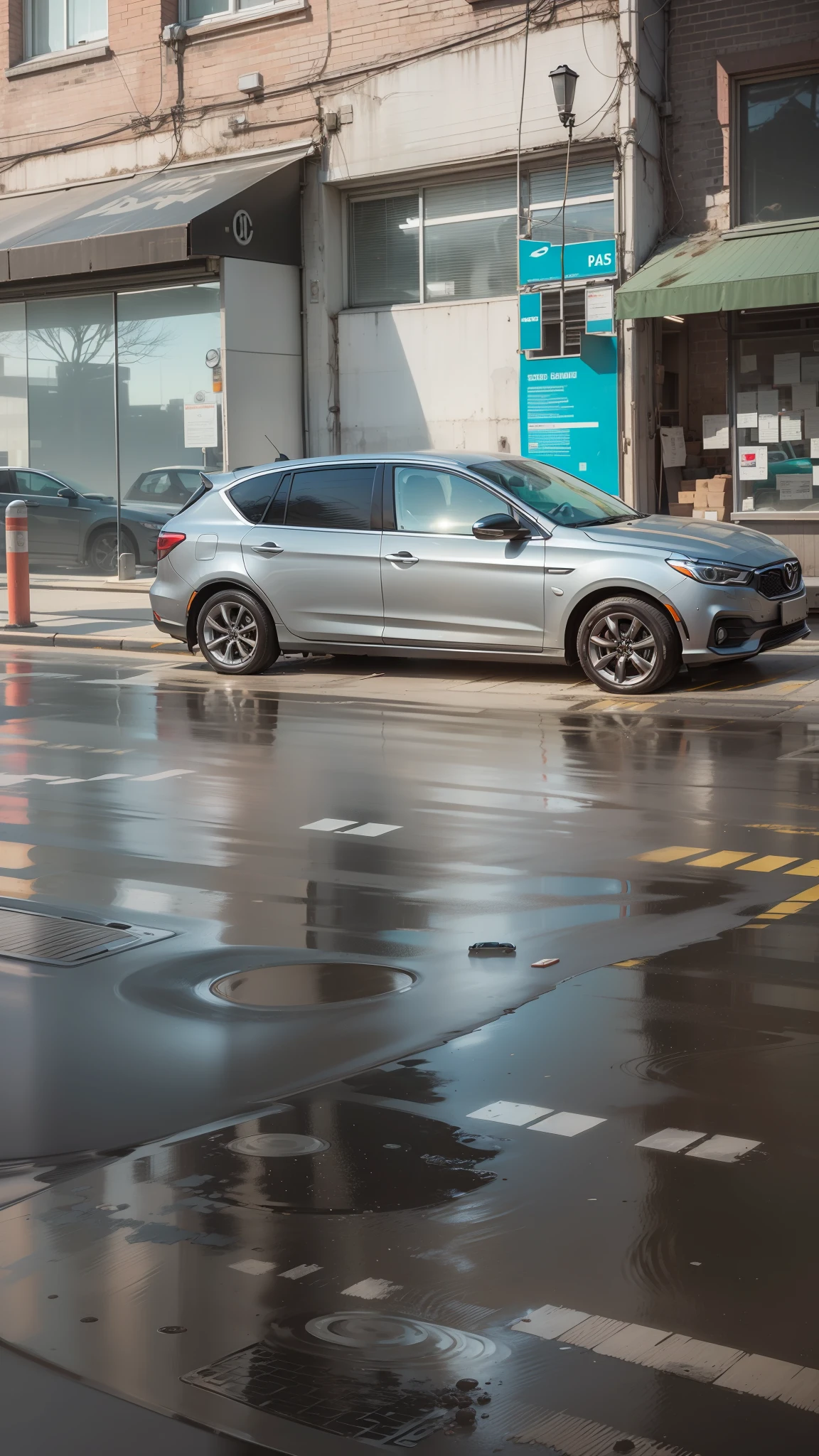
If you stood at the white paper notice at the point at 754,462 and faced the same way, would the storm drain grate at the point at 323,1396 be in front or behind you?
in front

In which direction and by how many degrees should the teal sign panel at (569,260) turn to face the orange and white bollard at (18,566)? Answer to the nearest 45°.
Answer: approximately 90° to its right

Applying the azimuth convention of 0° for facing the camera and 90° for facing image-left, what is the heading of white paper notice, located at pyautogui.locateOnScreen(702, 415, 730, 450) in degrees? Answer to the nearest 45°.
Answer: approximately 0°

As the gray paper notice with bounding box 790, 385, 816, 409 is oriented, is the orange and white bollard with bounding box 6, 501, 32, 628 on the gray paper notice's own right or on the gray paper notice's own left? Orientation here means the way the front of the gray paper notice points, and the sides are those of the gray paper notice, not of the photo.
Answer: on the gray paper notice's own right

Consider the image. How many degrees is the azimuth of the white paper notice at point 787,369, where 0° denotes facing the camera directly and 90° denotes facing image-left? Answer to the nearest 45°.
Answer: approximately 0°

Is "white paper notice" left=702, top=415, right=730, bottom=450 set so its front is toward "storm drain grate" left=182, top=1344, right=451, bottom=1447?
yes

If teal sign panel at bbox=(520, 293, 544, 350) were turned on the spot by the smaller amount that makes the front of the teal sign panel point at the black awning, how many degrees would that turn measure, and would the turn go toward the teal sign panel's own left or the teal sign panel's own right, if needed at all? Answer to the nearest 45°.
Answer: approximately 135° to the teal sign panel's own right

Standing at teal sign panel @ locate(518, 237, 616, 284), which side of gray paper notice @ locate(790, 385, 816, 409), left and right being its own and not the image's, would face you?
right

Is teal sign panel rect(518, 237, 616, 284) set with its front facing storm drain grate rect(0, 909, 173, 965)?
yes

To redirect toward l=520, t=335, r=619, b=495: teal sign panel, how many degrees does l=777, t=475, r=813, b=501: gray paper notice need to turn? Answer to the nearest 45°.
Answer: approximately 90° to its right
